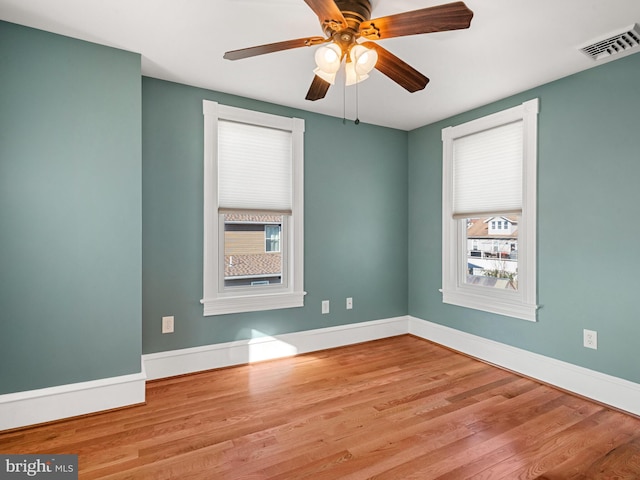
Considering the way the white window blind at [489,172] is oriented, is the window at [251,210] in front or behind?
in front

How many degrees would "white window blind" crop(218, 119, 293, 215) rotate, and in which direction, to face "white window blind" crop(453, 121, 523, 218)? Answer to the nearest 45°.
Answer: approximately 45° to its left

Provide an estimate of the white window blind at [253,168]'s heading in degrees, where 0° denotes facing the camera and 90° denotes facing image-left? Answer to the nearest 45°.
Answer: approximately 315°

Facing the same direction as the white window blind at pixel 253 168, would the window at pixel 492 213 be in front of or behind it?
in front

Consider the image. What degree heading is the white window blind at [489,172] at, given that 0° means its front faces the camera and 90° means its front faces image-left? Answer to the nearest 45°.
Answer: approximately 45°

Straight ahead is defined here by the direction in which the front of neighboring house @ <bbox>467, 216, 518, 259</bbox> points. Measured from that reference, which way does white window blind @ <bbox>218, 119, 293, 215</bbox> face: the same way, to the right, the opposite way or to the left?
to the left
